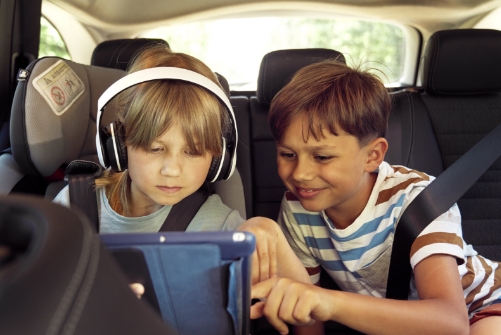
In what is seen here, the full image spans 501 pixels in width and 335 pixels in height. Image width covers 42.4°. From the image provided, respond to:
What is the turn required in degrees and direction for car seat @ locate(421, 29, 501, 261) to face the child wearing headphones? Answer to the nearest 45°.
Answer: approximately 45° to its right

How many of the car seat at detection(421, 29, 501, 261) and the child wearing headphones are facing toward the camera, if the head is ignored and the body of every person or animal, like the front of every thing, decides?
2

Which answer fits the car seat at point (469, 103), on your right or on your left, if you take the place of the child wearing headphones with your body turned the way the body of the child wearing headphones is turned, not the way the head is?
on your left

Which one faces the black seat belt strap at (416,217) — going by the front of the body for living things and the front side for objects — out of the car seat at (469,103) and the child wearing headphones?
the car seat

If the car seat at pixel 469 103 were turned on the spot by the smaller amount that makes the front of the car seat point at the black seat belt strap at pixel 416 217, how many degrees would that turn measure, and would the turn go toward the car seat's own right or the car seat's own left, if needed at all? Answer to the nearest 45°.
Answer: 0° — it already faces it

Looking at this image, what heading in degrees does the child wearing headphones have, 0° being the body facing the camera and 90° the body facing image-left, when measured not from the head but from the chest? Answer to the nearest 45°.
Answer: approximately 0°

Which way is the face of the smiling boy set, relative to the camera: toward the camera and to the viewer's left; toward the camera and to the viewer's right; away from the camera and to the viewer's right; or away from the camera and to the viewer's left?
toward the camera and to the viewer's left

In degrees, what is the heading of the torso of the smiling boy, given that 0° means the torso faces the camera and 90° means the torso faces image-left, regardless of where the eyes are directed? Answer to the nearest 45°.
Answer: approximately 45°
